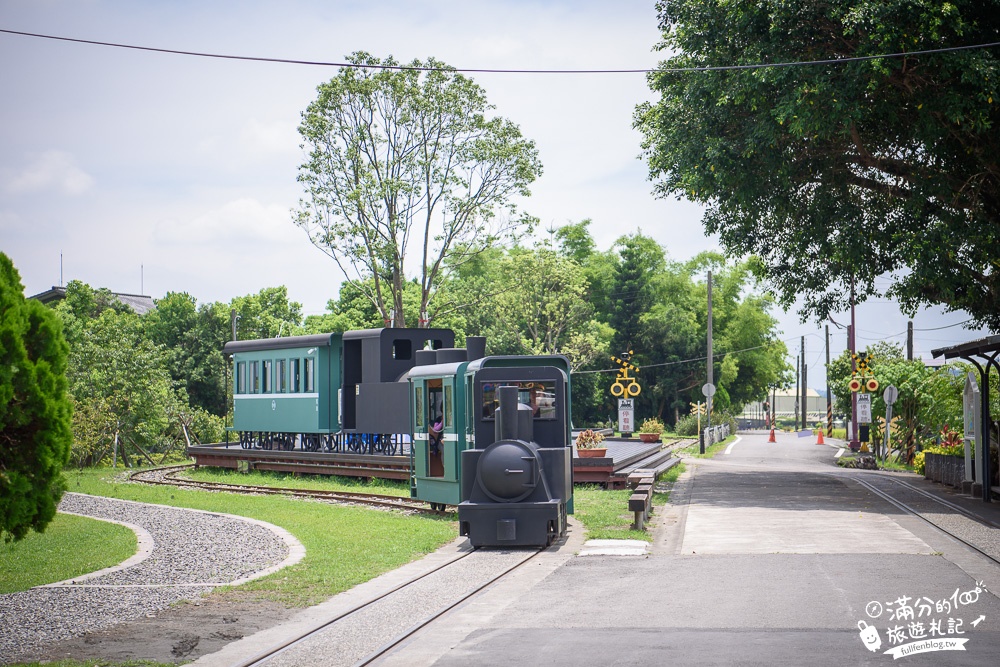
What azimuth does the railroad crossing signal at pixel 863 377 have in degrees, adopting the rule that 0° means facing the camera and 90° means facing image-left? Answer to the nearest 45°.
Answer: approximately 0°

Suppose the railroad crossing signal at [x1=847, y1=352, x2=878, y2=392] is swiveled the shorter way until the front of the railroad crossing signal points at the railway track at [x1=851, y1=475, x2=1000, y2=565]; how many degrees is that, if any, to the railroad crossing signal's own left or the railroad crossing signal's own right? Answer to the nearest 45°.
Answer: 0° — it already faces it

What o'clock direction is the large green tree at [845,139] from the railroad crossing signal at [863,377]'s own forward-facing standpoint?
The large green tree is roughly at 12 o'clock from the railroad crossing signal.
